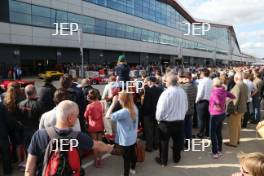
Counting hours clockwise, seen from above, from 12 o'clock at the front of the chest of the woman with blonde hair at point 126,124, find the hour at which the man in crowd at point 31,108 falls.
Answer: The man in crowd is roughly at 11 o'clock from the woman with blonde hair.

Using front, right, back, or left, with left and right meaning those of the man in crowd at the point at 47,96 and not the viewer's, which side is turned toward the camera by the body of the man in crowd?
back

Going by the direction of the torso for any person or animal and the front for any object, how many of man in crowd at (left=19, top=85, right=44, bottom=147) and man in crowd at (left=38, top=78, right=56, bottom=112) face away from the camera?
2

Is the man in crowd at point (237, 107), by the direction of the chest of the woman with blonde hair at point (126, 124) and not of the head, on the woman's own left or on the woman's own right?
on the woman's own right

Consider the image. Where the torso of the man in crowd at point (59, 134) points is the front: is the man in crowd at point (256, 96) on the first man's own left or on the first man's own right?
on the first man's own right

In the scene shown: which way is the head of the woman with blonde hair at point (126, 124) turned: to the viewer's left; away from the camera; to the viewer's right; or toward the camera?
away from the camera

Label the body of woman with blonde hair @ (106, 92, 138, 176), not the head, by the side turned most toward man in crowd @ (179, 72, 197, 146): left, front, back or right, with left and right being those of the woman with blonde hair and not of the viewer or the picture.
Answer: right

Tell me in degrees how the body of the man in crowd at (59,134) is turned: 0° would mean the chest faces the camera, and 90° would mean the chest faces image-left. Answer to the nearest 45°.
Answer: approximately 180°

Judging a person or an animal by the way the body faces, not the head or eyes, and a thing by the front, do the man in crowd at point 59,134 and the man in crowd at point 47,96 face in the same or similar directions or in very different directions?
same or similar directions

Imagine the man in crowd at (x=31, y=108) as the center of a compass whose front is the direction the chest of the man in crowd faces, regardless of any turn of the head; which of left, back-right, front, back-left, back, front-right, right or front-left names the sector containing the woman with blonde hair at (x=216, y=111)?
right

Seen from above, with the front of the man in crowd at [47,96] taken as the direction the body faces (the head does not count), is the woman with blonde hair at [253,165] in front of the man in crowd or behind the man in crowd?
behind

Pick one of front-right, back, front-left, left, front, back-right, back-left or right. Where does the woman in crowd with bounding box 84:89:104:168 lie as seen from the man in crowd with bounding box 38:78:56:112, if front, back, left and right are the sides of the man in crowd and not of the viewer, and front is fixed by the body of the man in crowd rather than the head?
right

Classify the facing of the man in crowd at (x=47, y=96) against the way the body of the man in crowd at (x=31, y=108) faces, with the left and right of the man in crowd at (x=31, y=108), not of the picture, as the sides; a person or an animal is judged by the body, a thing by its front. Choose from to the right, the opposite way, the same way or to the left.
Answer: the same way

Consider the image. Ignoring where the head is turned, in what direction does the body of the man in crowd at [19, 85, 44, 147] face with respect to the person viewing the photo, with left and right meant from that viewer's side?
facing away from the viewer

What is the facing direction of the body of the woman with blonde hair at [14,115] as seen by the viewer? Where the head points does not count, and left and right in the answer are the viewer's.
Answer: facing away from the viewer and to the right of the viewer

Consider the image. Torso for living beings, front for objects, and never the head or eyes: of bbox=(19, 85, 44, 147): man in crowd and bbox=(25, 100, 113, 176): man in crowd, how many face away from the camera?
2
